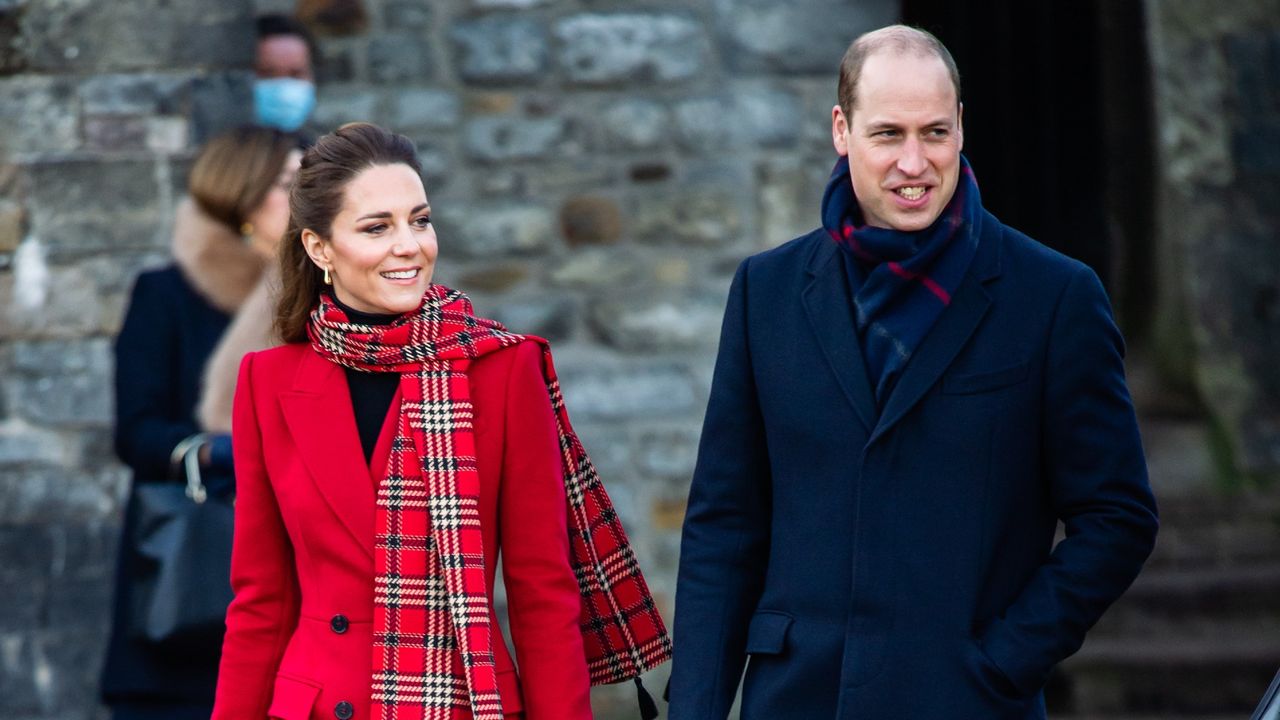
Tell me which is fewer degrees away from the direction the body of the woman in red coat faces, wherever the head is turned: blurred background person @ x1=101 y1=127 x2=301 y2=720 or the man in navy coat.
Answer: the man in navy coat

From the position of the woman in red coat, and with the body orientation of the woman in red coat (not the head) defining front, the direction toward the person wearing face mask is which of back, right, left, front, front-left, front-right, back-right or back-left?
back

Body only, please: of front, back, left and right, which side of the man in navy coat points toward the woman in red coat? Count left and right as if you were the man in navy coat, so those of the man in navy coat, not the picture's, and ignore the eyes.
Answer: right

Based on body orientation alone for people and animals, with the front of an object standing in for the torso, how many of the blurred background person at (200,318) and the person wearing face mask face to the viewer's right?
1

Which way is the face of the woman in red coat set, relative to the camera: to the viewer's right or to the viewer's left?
to the viewer's right

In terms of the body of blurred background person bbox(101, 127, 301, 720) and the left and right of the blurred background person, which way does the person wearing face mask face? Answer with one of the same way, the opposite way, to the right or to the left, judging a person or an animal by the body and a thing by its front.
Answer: to the right

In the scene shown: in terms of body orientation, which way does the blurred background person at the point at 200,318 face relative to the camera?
to the viewer's right

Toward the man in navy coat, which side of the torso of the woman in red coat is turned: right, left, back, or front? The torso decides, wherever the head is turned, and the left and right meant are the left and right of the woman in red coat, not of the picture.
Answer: left

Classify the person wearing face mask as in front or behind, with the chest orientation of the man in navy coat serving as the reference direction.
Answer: behind
